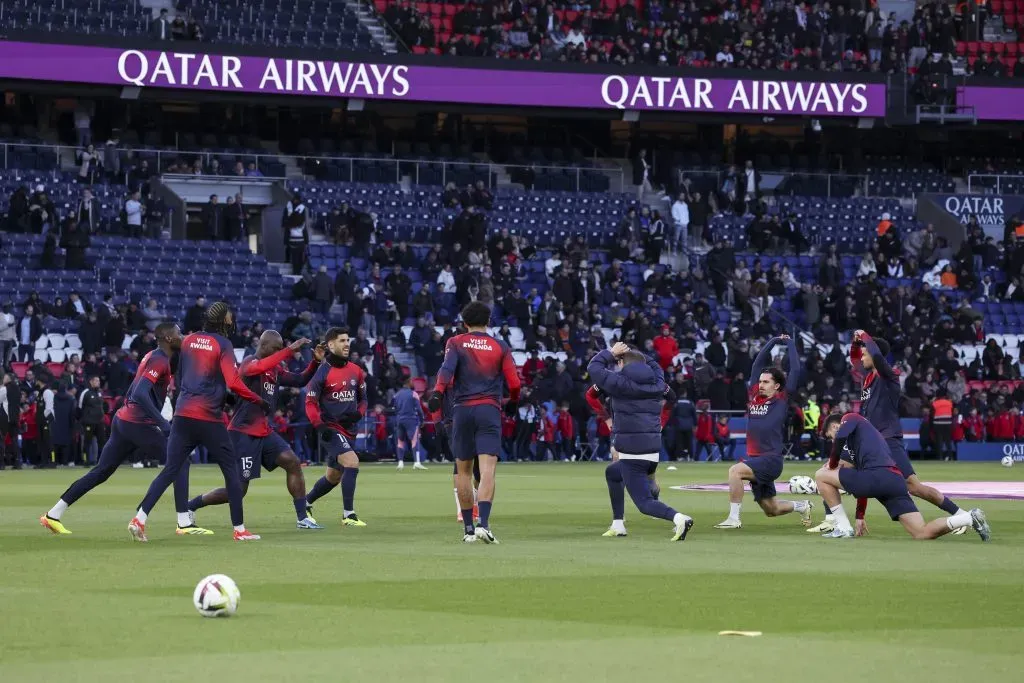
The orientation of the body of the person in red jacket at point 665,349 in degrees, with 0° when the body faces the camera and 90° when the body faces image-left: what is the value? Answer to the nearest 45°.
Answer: approximately 0°

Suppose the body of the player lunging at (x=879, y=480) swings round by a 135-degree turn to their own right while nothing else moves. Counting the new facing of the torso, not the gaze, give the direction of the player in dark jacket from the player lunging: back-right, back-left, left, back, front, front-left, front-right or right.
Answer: back-left

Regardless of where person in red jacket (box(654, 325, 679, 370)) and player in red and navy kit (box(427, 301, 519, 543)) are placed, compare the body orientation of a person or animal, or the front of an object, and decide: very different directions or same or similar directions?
very different directions

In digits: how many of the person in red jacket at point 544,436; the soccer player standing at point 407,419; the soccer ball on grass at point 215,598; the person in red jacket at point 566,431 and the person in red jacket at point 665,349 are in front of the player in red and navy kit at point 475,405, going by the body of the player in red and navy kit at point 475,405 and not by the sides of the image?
4

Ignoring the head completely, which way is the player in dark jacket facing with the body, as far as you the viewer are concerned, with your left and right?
facing away from the viewer and to the left of the viewer

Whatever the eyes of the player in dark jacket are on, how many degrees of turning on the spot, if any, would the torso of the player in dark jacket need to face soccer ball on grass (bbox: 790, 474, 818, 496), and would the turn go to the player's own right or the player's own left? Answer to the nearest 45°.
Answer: approximately 45° to the player's own right

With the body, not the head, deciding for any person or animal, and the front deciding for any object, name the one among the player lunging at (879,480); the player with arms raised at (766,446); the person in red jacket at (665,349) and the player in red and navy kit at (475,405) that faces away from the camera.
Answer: the player in red and navy kit

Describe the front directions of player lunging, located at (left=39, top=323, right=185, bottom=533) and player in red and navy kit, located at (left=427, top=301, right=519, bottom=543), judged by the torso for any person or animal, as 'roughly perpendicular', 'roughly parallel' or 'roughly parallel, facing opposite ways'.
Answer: roughly perpendicular

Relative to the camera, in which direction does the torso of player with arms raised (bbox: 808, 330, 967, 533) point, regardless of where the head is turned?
to the viewer's left

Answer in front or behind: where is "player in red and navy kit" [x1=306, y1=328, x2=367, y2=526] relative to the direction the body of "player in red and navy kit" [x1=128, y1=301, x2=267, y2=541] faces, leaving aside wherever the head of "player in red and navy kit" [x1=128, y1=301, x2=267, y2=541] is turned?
in front

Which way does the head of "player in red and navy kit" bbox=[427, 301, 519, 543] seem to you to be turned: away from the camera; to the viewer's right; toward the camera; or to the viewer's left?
away from the camera

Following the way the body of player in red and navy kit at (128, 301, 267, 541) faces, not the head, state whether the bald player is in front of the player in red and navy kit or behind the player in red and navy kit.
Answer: in front

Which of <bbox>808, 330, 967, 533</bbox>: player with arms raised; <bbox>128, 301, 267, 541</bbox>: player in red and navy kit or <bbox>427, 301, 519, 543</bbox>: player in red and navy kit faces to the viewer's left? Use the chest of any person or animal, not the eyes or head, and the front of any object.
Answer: the player with arms raised

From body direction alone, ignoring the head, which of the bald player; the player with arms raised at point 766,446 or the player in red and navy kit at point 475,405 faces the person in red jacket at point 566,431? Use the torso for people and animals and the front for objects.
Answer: the player in red and navy kit

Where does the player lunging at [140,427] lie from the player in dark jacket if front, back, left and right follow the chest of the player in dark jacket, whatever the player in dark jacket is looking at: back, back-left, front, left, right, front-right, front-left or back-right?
front-left
